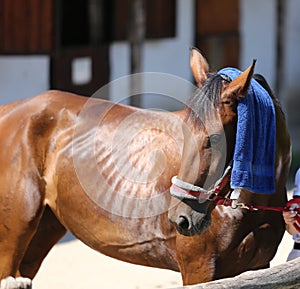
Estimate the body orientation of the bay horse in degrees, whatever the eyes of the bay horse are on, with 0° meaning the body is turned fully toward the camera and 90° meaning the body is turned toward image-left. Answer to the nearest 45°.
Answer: approximately 315°
